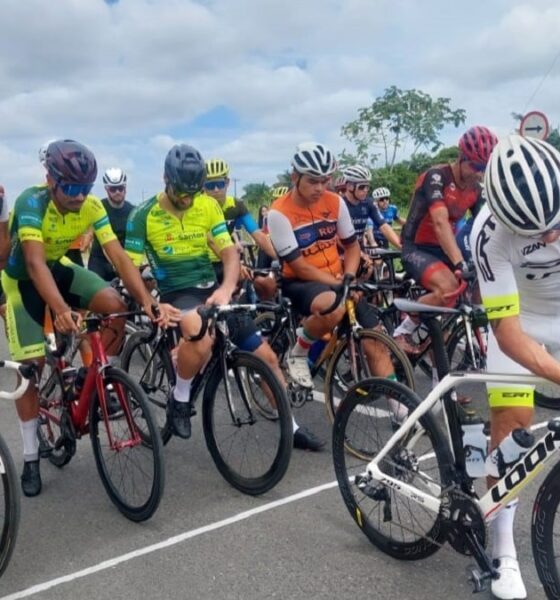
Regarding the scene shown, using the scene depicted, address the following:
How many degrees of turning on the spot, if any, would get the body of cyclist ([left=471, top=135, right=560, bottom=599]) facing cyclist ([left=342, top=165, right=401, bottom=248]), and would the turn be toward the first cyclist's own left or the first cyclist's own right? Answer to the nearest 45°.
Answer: approximately 135° to the first cyclist's own left

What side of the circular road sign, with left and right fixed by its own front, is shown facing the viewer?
front

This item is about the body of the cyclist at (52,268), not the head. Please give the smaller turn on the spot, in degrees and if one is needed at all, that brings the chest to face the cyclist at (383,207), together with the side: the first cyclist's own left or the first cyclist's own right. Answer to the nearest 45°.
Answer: approximately 90° to the first cyclist's own left

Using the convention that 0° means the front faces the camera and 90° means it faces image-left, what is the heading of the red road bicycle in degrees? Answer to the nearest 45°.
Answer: approximately 315°

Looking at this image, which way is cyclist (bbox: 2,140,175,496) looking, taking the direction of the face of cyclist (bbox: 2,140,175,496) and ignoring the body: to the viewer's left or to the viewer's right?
to the viewer's right

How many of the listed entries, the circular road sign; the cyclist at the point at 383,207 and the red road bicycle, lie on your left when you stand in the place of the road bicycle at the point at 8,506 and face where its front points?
3

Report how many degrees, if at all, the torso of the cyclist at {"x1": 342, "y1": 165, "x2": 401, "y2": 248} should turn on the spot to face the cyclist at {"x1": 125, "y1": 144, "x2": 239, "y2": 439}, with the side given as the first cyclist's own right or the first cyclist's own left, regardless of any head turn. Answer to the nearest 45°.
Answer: approximately 45° to the first cyclist's own right

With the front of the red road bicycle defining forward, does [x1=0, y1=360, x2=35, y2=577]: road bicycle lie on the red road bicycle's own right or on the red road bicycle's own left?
on the red road bicycle's own right

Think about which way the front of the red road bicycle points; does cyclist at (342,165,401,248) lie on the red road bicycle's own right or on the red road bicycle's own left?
on the red road bicycle's own left

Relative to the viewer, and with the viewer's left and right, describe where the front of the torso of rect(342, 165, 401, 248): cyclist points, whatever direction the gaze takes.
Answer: facing the viewer and to the right of the viewer

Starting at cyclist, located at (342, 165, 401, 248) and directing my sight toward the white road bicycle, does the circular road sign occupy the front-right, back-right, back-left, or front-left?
back-left

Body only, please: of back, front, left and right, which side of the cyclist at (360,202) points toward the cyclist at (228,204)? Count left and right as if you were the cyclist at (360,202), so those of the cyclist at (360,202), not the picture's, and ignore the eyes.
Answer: right
